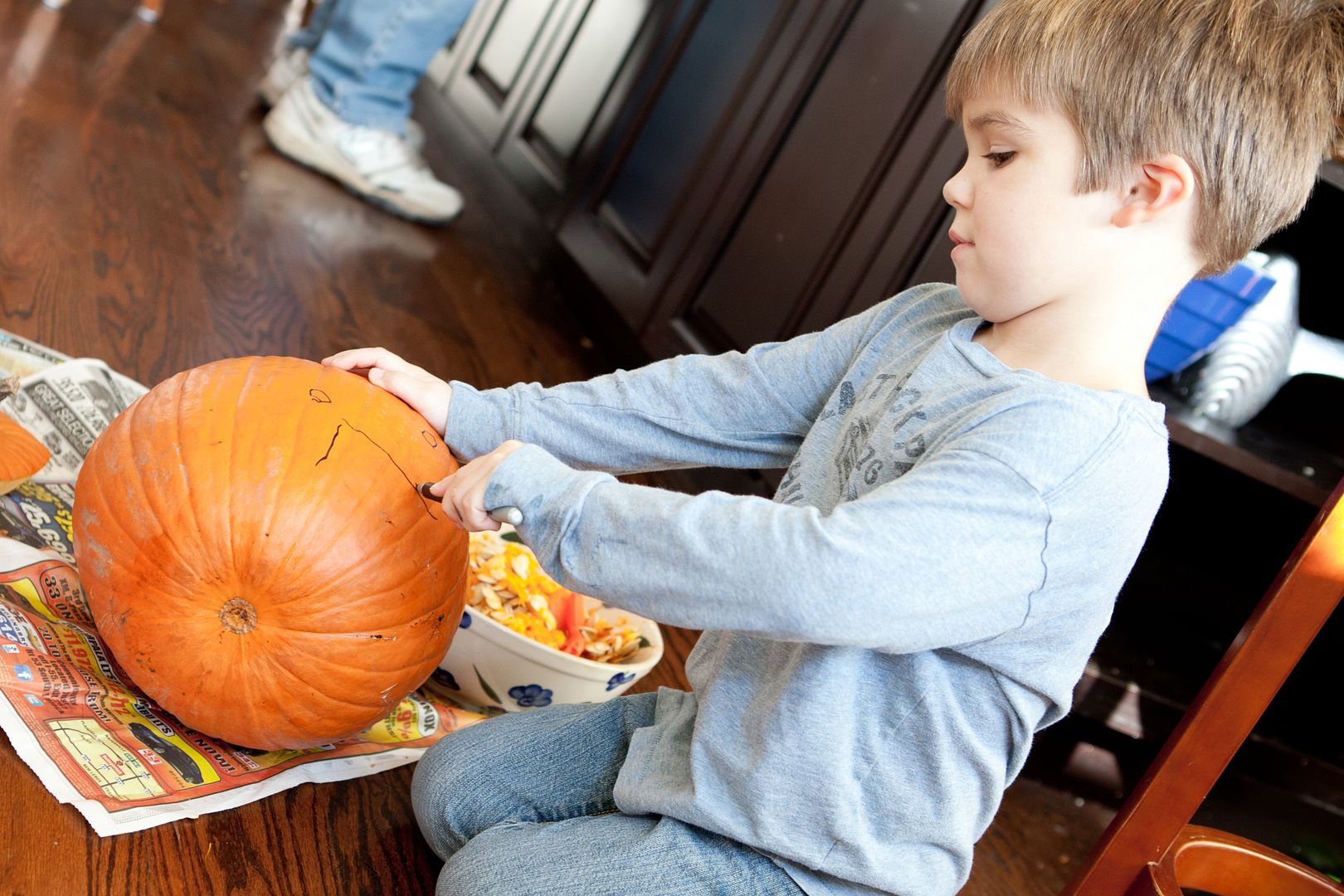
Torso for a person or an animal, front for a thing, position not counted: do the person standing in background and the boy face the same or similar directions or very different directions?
very different directions

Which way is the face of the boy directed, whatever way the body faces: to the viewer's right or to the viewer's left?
to the viewer's left

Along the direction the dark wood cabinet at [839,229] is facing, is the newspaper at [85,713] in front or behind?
in front

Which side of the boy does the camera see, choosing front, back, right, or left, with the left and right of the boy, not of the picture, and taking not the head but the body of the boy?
left

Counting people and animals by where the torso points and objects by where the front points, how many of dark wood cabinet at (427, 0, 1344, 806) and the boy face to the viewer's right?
0

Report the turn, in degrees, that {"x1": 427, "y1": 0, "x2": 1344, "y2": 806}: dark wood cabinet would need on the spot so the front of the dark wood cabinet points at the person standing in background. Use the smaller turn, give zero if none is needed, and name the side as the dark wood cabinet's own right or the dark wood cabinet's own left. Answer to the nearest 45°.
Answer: approximately 90° to the dark wood cabinet's own right

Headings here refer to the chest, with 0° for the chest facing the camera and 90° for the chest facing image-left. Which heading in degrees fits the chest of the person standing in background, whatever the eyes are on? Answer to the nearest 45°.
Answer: approximately 270°
